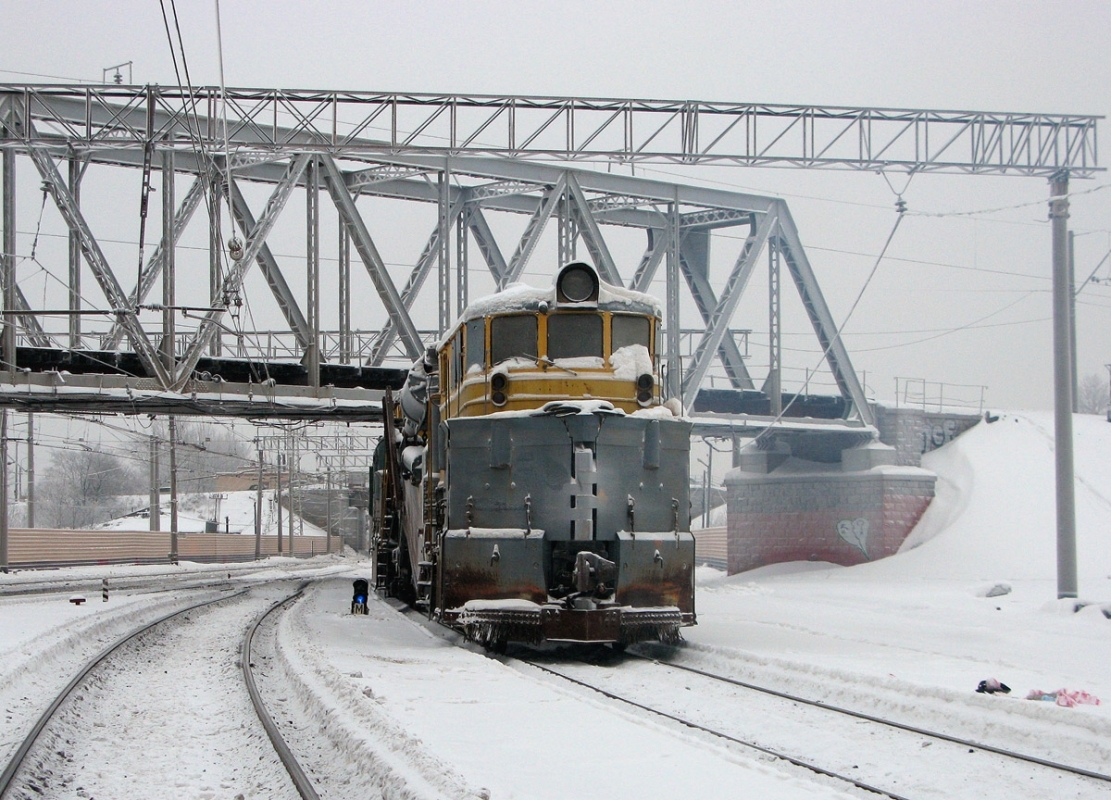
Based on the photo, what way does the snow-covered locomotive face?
toward the camera

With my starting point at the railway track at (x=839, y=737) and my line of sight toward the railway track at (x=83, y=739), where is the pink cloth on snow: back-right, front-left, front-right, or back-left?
back-right

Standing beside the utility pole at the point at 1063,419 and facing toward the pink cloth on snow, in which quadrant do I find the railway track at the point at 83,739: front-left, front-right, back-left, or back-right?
front-right

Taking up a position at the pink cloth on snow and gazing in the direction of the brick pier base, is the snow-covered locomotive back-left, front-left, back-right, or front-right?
front-left

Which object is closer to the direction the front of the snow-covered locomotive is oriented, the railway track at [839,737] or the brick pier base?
the railway track

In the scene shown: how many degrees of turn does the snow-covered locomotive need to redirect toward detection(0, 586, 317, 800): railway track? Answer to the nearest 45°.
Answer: approximately 45° to its right

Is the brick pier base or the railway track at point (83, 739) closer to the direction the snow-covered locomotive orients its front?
the railway track

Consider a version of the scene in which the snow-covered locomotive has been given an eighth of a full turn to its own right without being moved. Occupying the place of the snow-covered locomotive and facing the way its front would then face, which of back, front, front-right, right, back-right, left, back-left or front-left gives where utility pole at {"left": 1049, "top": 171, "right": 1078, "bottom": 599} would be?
back

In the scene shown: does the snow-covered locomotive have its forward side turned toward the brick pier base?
no
